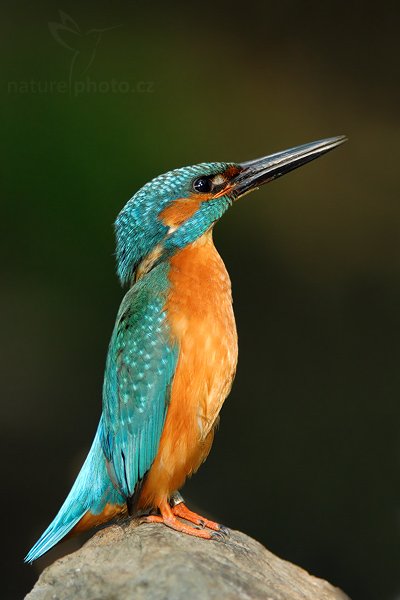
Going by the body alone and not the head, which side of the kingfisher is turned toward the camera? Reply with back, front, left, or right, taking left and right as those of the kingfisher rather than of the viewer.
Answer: right
